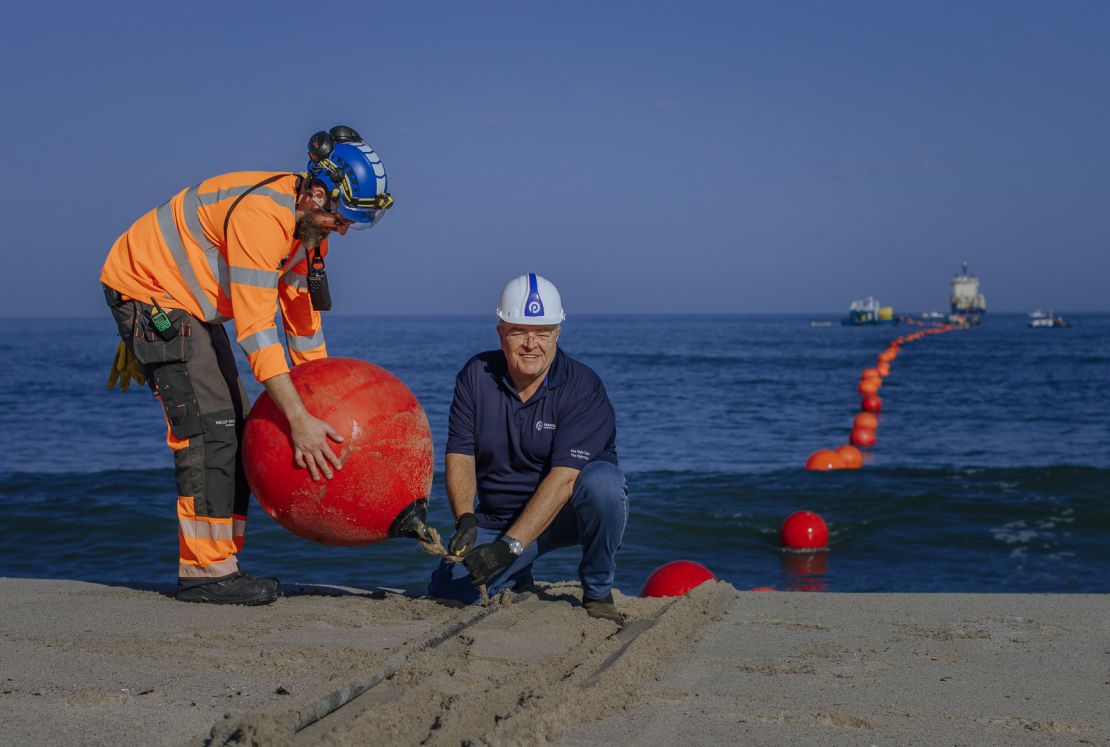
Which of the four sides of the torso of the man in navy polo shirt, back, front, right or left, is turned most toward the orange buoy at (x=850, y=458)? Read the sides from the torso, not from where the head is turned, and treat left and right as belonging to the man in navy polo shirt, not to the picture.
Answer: back

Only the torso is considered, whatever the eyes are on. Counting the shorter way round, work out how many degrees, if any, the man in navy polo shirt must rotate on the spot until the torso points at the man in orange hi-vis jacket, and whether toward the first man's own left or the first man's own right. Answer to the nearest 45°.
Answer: approximately 90° to the first man's own right

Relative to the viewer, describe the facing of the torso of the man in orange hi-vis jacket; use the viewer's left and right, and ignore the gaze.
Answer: facing to the right of the viewer

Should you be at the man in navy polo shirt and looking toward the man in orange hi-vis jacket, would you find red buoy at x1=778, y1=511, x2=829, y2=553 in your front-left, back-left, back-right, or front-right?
back-right

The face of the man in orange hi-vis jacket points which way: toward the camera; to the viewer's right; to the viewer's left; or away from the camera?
to the viewer's right

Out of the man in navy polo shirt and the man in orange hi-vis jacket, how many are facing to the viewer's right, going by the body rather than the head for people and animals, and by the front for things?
1

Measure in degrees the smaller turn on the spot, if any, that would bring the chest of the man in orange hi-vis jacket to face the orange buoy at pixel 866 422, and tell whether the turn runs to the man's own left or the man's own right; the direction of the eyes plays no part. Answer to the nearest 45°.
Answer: approximately 45° to the man's own left

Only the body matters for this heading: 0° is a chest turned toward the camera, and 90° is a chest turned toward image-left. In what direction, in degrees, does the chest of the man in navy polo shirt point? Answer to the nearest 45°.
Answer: approximately 0°

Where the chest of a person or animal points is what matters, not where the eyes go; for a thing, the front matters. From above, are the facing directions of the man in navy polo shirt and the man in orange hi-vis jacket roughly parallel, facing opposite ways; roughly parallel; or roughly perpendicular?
roughly perpendicular

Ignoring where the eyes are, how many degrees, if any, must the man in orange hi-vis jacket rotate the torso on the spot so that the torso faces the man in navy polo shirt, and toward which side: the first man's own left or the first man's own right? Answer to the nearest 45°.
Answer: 0° — they already face them
